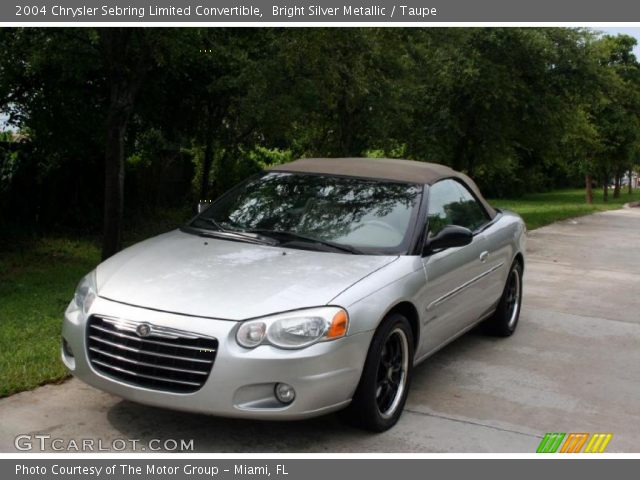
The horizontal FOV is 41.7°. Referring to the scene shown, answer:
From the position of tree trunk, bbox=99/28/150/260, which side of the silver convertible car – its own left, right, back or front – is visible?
right

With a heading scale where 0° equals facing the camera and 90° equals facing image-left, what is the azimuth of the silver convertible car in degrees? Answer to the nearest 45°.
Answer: approximately 45°
